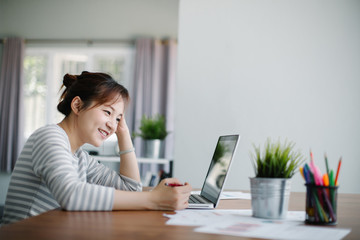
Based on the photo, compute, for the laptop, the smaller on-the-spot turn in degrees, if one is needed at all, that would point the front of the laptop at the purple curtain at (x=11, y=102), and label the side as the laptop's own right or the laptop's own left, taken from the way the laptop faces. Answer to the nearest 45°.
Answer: approximately 45° to the laptop's own right

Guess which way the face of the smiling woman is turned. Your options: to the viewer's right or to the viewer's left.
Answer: to the viewer's right

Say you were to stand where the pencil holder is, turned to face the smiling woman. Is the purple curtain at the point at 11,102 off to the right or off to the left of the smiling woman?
right

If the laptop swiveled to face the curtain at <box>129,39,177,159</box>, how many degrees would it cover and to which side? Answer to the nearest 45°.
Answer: approximately 90° to its right

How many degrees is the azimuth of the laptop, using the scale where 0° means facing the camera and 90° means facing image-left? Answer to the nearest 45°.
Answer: approximately 90°

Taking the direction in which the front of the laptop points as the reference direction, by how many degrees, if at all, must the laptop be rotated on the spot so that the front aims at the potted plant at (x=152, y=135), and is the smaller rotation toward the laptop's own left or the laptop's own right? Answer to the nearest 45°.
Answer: approximately 90° to the laptop's own right
